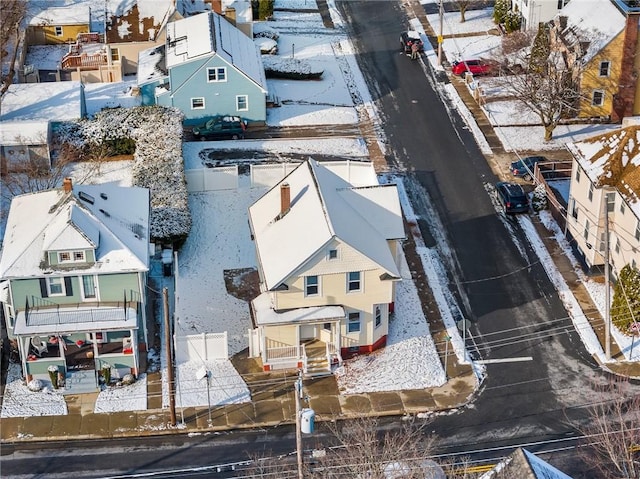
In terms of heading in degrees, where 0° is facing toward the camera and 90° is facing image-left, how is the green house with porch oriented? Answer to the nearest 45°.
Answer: approximately 0°

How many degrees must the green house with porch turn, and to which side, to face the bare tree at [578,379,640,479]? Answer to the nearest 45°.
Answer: approximately 45° to its left
